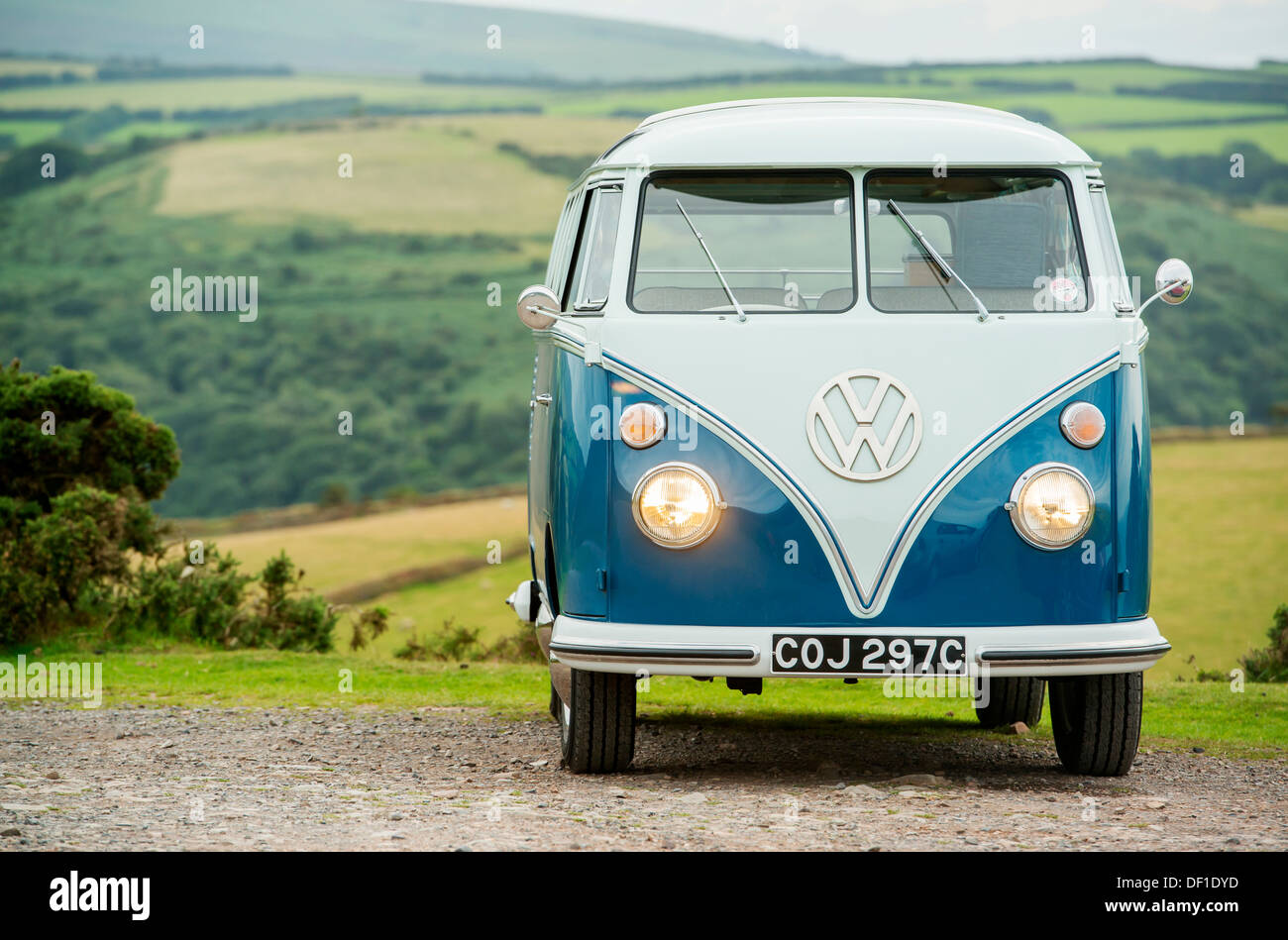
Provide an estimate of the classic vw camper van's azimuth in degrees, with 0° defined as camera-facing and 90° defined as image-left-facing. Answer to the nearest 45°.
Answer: approximately 0°

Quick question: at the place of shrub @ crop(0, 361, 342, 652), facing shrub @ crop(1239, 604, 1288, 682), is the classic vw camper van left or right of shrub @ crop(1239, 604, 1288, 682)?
right

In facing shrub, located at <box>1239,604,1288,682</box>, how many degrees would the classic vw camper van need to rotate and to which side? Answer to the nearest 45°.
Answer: approximately 135° to its left

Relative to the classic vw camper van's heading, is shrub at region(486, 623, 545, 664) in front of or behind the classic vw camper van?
behind
